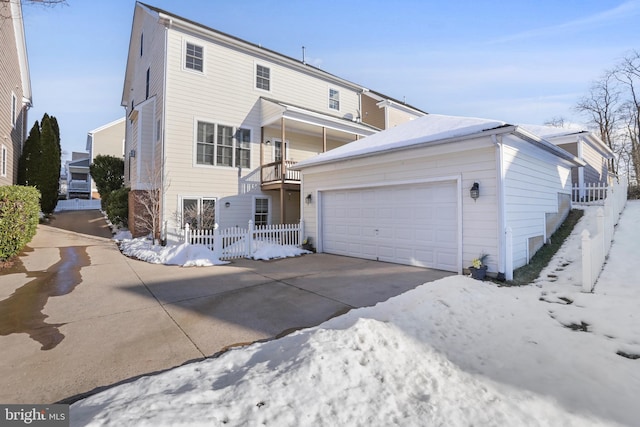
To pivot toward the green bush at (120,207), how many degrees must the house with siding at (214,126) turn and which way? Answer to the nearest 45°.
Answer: approximately 90° to its right

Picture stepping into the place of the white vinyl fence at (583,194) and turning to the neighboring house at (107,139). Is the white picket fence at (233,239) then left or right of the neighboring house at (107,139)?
left

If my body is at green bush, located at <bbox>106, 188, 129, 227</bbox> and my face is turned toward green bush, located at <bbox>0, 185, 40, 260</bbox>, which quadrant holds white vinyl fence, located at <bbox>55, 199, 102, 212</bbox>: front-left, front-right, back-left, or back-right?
back-right

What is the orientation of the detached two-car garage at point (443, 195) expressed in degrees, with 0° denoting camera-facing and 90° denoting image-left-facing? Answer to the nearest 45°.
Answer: approximately 45°

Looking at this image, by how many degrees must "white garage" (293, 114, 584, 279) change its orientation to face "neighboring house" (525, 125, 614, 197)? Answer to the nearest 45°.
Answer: approximately 180°

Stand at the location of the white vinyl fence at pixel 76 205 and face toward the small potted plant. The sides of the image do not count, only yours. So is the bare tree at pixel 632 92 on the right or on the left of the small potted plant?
left
